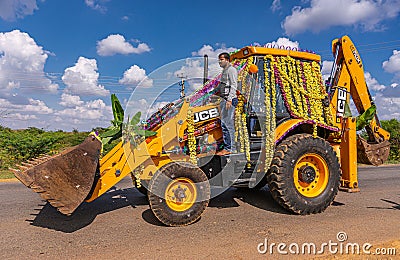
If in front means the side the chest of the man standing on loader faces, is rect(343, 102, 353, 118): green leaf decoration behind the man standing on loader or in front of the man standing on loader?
behind

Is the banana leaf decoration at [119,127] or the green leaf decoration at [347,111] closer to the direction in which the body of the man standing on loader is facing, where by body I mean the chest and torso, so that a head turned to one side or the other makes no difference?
the banana leaf decoration

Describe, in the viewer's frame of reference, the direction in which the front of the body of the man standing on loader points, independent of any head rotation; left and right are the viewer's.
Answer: facing to the left of the viewer

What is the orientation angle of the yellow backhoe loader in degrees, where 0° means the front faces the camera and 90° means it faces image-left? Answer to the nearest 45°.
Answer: approximately 45°
